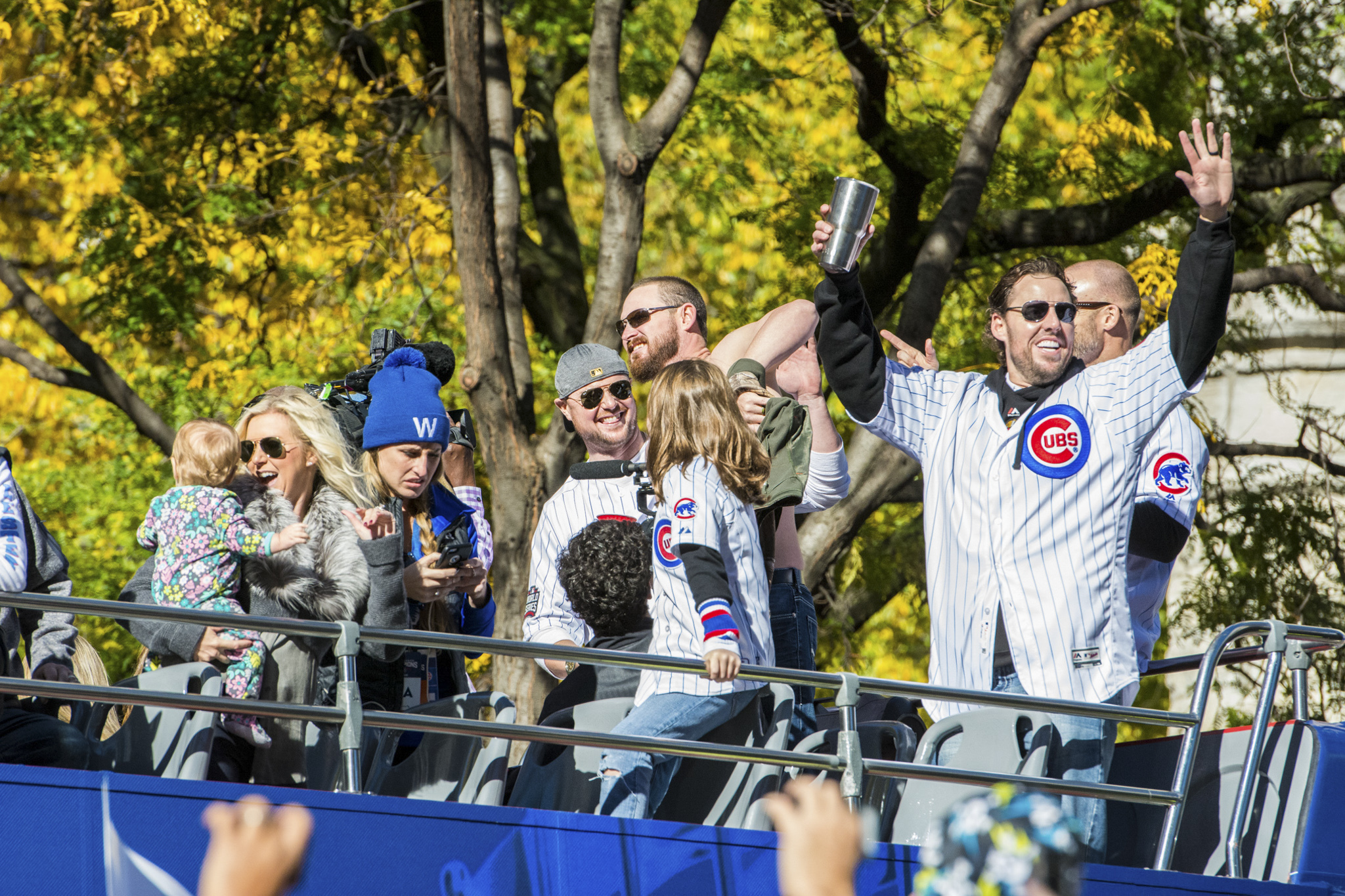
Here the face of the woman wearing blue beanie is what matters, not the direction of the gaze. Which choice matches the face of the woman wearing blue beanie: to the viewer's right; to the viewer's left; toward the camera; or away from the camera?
toward the camera

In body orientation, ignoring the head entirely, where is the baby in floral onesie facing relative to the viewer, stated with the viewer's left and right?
facing away from the viewer and to the right of the viewer

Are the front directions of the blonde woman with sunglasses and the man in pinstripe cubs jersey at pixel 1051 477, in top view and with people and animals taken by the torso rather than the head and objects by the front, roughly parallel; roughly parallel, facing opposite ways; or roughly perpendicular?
roughly parallel

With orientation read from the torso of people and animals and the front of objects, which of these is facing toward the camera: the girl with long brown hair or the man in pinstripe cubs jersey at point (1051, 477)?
the man in pinstripe cubs jersey

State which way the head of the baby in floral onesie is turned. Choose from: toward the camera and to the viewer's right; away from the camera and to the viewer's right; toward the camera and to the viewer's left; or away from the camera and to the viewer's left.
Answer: away from the camera and to the viewer's right

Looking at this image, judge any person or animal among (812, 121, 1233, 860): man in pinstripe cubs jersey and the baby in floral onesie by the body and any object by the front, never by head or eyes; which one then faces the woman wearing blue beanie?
the baby in floral onesie

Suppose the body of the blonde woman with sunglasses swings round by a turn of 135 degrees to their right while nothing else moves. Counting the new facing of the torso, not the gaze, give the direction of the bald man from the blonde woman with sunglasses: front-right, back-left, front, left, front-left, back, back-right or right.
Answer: right

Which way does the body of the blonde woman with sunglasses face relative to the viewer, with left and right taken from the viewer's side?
facing the viewer and to the left of the viewer

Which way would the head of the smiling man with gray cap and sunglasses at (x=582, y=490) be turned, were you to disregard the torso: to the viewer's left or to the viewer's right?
to the viewer's right

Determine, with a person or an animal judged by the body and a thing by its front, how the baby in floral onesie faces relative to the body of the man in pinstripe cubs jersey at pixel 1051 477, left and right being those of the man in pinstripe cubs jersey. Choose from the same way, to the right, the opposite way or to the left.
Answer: the opposite way

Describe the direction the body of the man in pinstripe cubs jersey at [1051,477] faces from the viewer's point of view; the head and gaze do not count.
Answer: toward the camera
